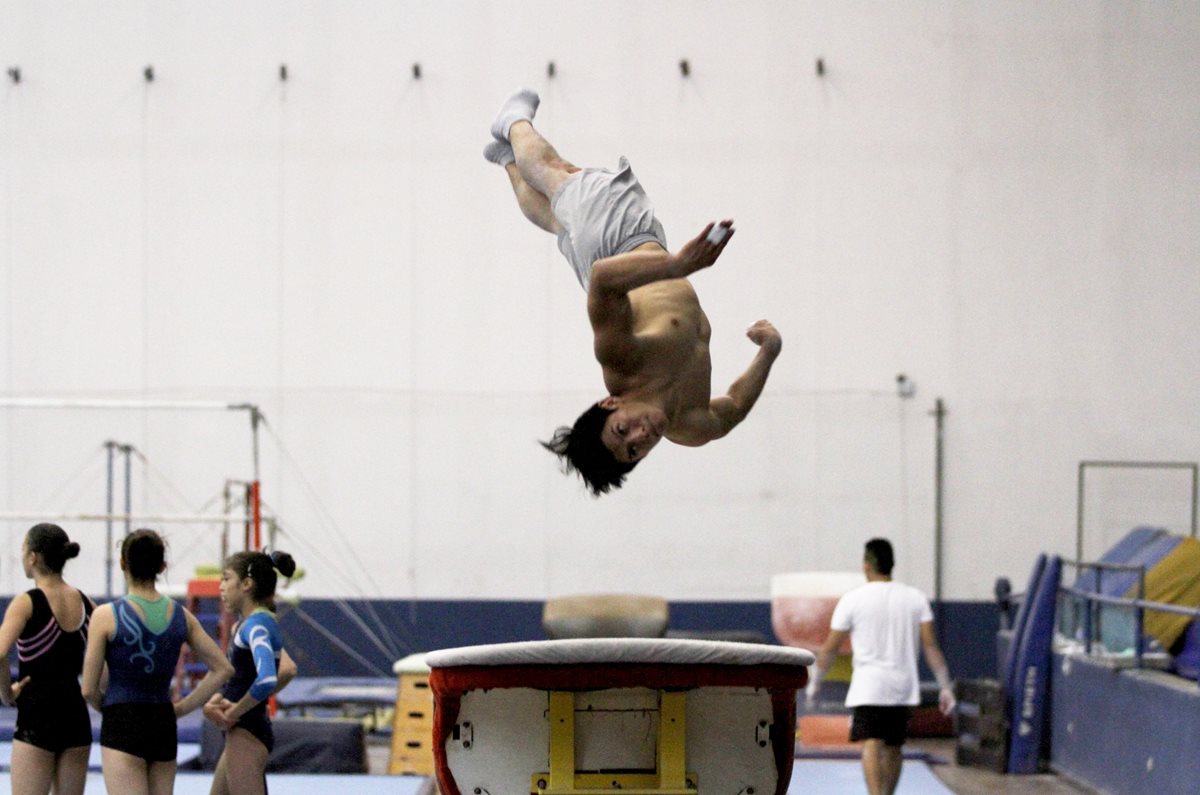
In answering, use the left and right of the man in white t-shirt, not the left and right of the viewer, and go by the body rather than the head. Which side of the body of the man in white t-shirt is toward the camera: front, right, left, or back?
back

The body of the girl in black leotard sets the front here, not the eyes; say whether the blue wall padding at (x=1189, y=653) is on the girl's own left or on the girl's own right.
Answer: on the girl's own right

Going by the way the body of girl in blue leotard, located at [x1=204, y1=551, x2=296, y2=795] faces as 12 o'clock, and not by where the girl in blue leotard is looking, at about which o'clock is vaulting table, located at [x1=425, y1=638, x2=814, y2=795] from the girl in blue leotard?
The vaulting table is roughly at 8 o'clock from the girl in blue leotard.

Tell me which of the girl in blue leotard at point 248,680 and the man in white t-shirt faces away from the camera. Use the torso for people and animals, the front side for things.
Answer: the man in white t-shirt

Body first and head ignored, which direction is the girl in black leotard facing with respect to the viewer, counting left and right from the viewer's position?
facing away from the viewer and to the left of the viewer

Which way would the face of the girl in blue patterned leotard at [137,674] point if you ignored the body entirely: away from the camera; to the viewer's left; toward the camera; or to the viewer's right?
away from the camera

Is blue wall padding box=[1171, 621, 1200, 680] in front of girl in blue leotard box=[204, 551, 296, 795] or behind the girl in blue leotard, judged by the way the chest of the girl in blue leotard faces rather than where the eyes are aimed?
behind

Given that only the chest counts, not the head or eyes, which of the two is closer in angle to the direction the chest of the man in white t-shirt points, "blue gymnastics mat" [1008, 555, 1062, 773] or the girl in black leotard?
the blue gymnastics mat

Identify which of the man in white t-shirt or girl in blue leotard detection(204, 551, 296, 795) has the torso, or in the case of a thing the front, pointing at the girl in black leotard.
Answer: the girl in blue leotard

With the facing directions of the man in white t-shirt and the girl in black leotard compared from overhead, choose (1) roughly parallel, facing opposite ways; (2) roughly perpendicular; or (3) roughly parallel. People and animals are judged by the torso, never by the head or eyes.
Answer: roughly parallel

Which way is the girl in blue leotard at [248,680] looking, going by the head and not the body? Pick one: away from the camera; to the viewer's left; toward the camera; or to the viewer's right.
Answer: to the viewer's left
